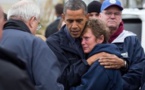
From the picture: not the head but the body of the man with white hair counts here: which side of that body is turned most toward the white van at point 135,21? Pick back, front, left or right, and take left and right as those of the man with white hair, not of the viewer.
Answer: front

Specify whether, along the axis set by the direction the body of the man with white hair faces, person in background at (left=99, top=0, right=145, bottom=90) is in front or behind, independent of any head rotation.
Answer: in front

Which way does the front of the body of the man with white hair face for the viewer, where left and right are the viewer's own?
facing away from the viewer and to the right of the viewer

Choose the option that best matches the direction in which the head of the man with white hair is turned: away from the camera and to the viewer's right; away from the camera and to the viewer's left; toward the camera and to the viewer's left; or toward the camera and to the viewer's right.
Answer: away from the camera and to the viewer's right
